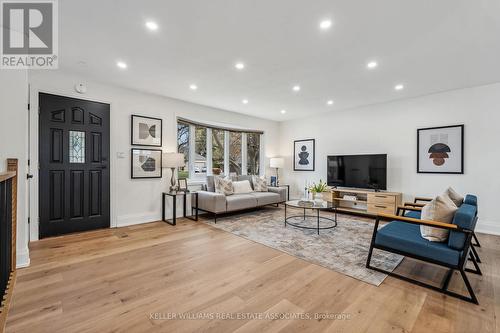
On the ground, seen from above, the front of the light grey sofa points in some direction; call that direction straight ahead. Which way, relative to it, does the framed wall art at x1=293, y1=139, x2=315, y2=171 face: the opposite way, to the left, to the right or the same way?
to the right

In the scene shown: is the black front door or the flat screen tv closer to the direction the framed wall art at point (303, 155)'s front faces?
the black front door

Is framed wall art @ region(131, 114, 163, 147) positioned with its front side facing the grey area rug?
yes

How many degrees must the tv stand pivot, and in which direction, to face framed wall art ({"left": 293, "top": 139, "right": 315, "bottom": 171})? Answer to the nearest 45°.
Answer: approximately 90° to its right

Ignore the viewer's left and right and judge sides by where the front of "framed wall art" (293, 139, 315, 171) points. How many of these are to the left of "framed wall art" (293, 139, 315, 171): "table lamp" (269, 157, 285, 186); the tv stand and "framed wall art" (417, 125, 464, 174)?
2

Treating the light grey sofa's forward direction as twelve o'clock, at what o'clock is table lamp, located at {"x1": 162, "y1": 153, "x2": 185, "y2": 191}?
The table lamp is roughly at 4 o'clock from the light grey sofa.

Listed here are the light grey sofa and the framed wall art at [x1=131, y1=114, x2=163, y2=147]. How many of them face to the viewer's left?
0

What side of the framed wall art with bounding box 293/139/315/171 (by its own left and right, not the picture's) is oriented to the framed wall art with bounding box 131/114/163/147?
front

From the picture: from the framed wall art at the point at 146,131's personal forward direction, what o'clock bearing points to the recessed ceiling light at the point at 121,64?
The recessed ceiling light is roughly at 2 o'clock from the framed wall art.

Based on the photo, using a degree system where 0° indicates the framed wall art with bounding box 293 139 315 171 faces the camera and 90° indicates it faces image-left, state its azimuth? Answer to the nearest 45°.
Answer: approximately 45°

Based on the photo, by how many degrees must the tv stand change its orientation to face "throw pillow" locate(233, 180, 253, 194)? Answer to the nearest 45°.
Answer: approximately 45° to its right

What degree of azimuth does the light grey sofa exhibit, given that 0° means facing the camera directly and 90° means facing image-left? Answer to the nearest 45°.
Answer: approximately 315°
